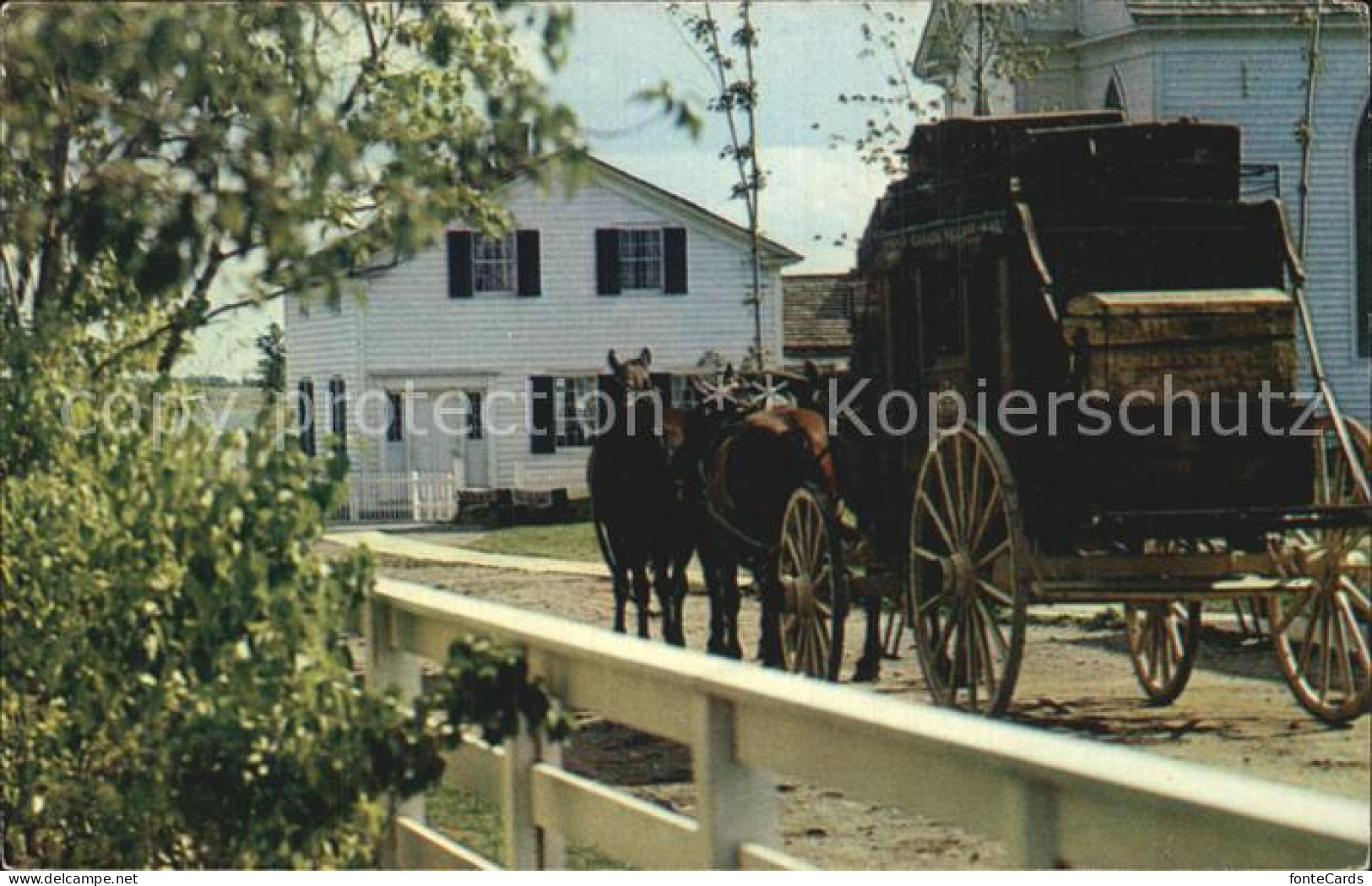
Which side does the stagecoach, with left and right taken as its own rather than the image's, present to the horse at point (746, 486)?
front

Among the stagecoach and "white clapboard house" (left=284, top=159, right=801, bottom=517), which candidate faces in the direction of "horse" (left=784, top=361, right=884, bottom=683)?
the stagecoach

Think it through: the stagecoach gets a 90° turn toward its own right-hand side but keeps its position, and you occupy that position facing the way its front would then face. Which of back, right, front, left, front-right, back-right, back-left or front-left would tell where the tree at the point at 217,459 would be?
back

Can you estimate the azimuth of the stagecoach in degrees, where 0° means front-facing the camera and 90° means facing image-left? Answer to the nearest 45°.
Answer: approximately 135°

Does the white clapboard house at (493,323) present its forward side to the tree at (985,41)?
no

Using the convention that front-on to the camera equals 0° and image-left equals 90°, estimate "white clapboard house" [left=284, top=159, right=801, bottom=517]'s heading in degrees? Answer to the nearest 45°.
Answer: approximately 0°

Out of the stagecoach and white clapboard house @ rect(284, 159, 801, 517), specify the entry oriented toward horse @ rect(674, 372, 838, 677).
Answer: the stagecoach

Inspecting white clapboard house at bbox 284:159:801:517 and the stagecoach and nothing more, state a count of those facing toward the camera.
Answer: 1

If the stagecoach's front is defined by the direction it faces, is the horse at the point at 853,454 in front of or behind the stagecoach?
in front
